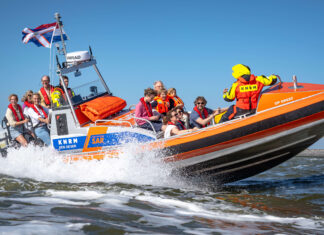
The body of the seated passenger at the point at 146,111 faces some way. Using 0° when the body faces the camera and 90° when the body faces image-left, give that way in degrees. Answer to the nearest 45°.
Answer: approximately 270°

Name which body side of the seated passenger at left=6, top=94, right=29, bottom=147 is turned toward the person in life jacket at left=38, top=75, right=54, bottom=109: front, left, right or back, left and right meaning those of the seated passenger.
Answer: left

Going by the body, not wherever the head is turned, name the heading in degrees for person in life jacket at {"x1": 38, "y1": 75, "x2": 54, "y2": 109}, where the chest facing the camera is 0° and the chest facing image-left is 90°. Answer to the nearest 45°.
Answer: approximately 315°
